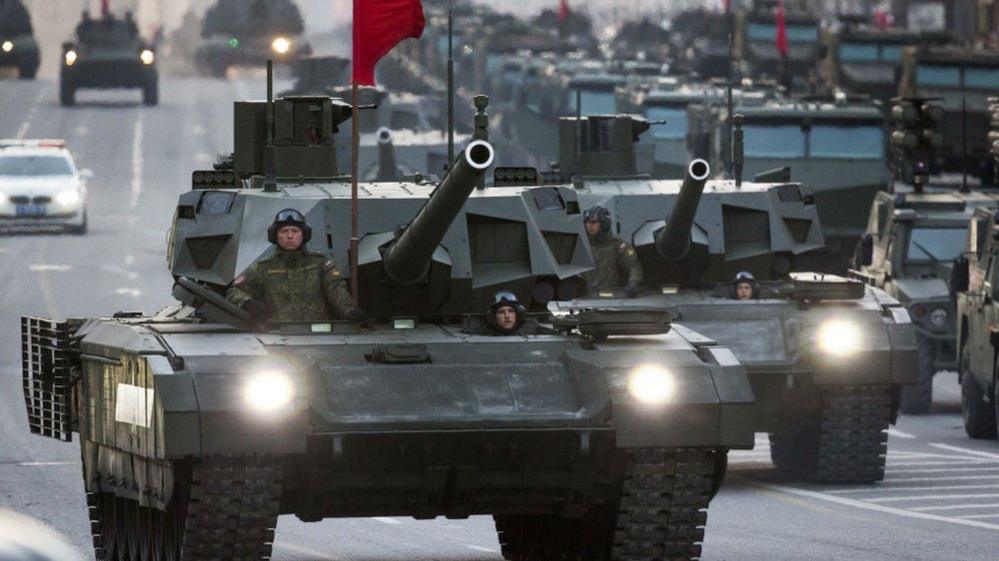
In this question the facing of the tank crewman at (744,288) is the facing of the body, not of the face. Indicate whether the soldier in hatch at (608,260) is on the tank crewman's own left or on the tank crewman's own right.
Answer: on the tank crewman's own right

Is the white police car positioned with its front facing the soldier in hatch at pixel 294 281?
yes

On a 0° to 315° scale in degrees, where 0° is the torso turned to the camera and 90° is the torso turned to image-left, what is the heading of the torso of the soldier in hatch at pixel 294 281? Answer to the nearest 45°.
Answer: approximately 0°

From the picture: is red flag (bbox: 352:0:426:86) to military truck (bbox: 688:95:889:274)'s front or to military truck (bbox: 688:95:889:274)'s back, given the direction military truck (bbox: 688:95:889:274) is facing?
to the front

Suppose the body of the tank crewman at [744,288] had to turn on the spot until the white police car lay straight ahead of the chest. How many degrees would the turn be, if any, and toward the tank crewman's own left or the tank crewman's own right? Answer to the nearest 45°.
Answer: approximately 135° to the tank crewman's own right

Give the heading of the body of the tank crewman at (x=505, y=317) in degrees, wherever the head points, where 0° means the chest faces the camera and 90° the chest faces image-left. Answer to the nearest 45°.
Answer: approximately 0°

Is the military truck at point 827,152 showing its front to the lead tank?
yes

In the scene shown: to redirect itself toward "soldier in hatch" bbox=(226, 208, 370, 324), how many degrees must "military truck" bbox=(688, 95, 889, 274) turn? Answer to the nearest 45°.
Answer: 0° — it already faces them
